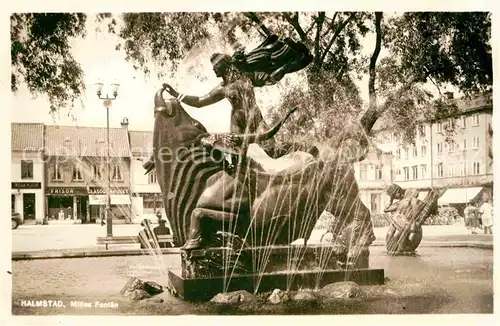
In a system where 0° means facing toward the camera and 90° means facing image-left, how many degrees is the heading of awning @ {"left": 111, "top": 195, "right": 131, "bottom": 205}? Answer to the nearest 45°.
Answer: approximately 0°

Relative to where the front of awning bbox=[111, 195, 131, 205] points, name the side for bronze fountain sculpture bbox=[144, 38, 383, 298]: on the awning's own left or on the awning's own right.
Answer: on the awning's own left

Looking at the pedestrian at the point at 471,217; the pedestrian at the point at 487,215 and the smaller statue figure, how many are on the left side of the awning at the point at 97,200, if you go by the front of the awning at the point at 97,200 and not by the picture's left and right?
3

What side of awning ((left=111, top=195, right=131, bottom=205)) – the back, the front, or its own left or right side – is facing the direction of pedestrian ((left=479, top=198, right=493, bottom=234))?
left

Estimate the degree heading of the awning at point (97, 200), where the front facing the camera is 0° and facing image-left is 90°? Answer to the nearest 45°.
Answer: approximately 0°

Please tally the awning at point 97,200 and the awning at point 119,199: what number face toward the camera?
2

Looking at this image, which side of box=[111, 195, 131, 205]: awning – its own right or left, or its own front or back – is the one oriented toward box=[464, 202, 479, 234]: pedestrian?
left
